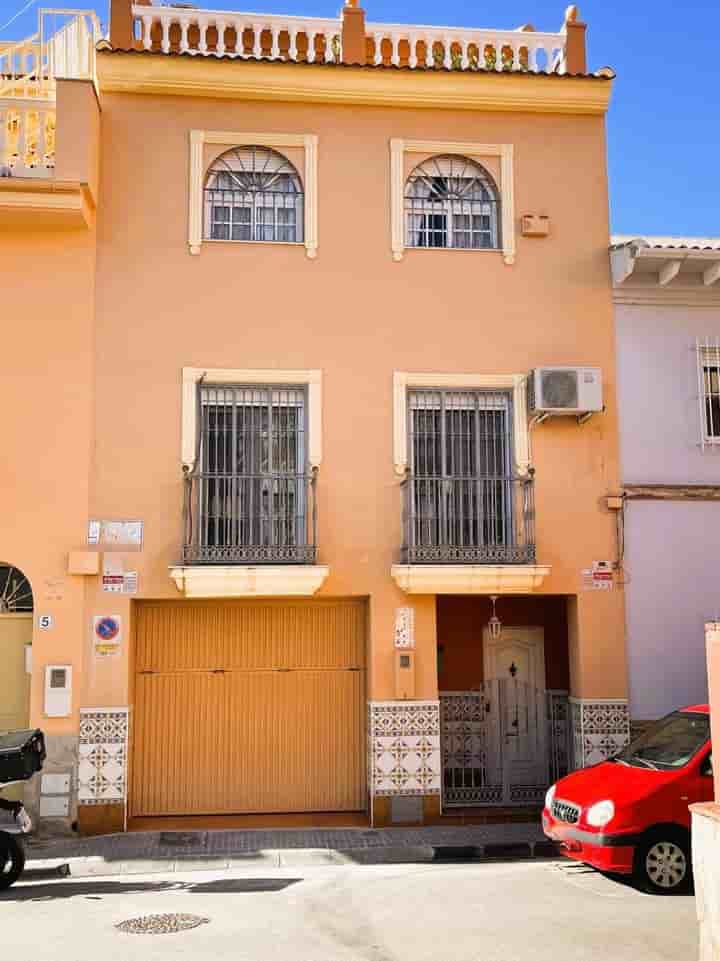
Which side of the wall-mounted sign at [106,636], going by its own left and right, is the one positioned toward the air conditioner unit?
left

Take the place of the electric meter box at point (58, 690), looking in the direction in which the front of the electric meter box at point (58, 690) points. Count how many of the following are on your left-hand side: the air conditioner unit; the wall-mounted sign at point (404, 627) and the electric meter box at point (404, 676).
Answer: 3

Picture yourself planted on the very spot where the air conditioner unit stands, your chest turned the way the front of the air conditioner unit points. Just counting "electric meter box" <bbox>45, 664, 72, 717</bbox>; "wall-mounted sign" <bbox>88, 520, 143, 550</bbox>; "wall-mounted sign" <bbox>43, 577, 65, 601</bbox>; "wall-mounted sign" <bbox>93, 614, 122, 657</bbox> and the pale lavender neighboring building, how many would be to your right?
4

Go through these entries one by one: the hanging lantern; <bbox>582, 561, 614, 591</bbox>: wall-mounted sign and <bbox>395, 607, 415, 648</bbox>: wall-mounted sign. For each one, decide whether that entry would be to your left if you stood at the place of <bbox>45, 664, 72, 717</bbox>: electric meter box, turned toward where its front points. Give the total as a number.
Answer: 3

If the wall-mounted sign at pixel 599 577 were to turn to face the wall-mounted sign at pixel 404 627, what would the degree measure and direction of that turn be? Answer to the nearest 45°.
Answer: approximately 90° to its right

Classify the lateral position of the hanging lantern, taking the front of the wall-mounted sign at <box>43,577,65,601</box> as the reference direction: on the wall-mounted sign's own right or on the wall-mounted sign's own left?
on the wall-mounted sign's own left

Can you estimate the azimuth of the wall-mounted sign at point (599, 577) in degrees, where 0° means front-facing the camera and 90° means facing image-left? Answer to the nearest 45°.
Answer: approximately 0°

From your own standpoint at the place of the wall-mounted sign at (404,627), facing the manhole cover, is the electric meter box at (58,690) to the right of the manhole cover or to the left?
right
